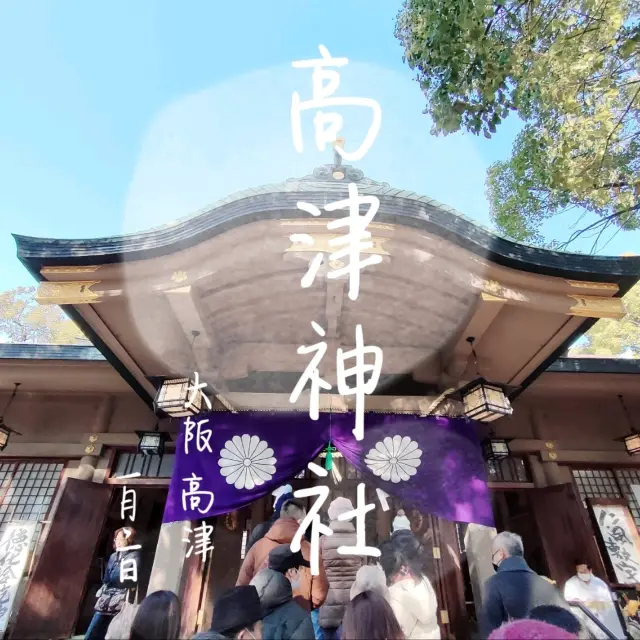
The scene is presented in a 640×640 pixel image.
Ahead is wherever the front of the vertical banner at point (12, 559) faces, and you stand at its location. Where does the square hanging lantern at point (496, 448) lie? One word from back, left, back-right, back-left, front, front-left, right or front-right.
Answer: front-left

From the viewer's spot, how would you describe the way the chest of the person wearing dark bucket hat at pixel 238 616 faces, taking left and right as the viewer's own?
facing away from the viewer and to the right of the viewer

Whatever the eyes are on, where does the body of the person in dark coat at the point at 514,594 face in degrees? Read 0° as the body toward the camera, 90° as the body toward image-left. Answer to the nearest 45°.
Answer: approximately 135°

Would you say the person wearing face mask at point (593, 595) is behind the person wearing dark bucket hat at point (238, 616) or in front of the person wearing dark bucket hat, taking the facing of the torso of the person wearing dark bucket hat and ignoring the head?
in front

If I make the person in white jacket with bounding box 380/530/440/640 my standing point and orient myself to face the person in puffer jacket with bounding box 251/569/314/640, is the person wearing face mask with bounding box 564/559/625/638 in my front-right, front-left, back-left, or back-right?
back-right

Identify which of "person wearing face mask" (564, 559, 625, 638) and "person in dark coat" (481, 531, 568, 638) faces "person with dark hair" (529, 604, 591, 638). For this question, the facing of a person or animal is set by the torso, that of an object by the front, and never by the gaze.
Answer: the person wearing face mask

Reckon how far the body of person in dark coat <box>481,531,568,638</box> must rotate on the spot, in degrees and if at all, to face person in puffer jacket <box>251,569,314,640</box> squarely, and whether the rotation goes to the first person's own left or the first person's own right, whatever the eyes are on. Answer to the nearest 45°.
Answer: approximately 45° to the first person's own left

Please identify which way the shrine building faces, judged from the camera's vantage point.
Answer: facing the viewer

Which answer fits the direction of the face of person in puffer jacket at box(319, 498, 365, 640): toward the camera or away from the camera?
away from the camera

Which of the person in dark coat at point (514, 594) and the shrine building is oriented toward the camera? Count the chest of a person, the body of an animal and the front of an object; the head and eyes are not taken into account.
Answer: the shrine building

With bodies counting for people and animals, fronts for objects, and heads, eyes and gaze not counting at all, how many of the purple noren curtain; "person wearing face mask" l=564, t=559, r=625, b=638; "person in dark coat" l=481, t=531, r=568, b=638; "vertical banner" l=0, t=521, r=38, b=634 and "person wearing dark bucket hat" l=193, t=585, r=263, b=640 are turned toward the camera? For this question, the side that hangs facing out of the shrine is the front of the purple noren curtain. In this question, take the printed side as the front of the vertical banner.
3

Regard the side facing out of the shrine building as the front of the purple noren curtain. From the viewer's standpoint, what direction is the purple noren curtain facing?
toward the camera

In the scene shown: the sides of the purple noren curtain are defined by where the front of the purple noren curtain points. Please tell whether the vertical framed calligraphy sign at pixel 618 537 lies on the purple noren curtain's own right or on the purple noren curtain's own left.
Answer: on the purple noren curtain's own left

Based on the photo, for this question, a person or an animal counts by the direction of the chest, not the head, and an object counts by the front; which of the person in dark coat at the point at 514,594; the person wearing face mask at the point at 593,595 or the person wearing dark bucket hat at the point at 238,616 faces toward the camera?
the person wearing face mask

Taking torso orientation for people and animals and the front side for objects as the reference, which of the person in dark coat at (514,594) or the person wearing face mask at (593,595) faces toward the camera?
the person wearing face mask

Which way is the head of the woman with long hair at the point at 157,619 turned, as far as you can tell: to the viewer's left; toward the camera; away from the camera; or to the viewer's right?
away from the camera

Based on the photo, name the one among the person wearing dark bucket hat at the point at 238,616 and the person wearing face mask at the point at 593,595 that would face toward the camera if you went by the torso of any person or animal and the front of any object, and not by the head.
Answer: the person wearing face mask
